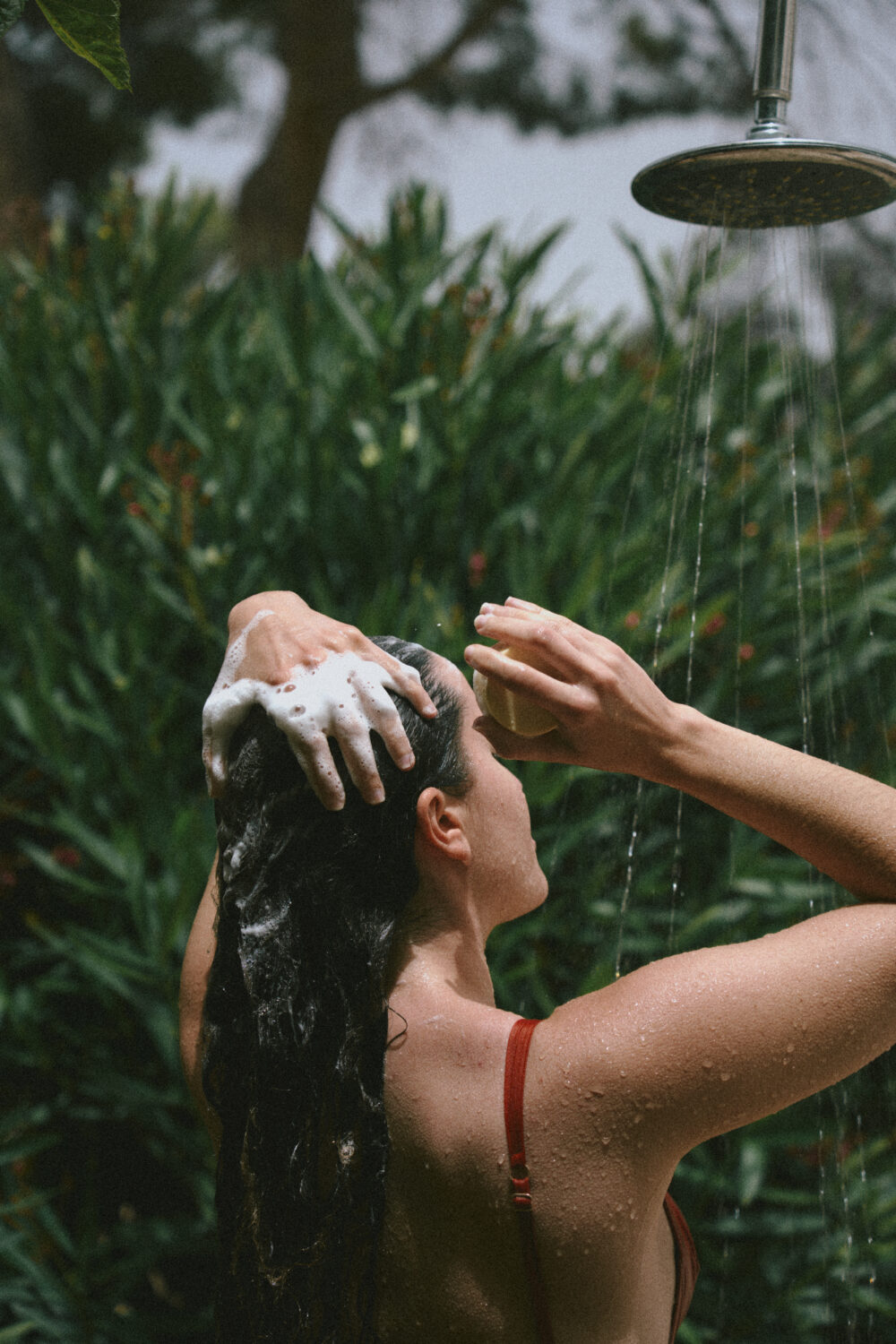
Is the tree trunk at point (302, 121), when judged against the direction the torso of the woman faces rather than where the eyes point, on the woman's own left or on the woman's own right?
on the woman's own left

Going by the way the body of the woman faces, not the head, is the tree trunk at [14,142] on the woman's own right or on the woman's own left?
on the woman's own left

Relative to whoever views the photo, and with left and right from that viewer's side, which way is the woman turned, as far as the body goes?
facing away from the viewer and to the right of the viewer
